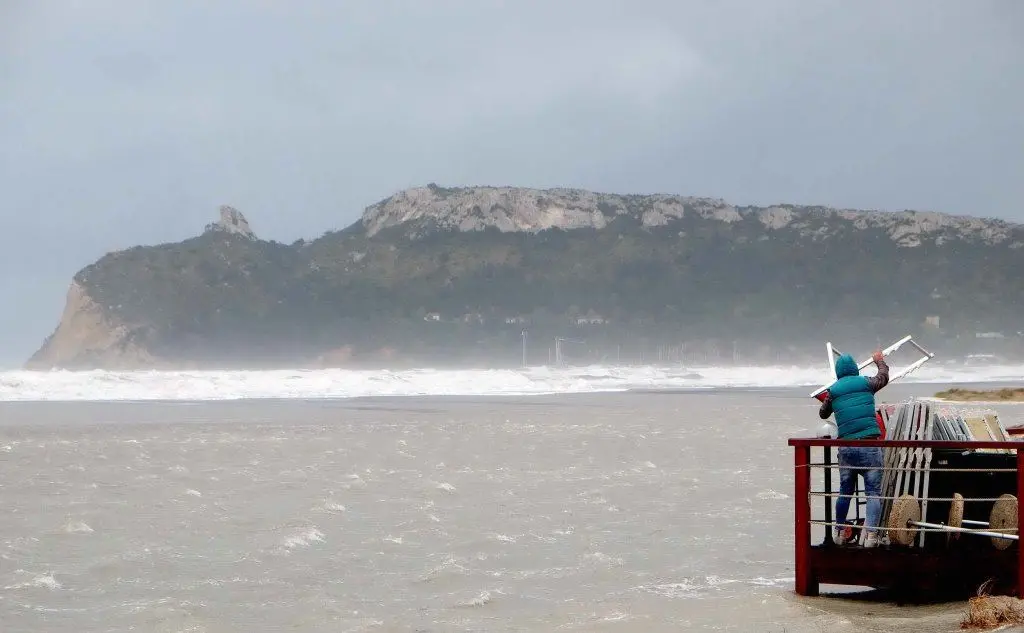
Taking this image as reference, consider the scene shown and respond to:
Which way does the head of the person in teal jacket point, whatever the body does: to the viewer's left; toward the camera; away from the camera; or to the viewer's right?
away from the camera

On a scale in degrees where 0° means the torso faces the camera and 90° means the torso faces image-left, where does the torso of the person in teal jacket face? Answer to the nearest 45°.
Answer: approximately 180°
